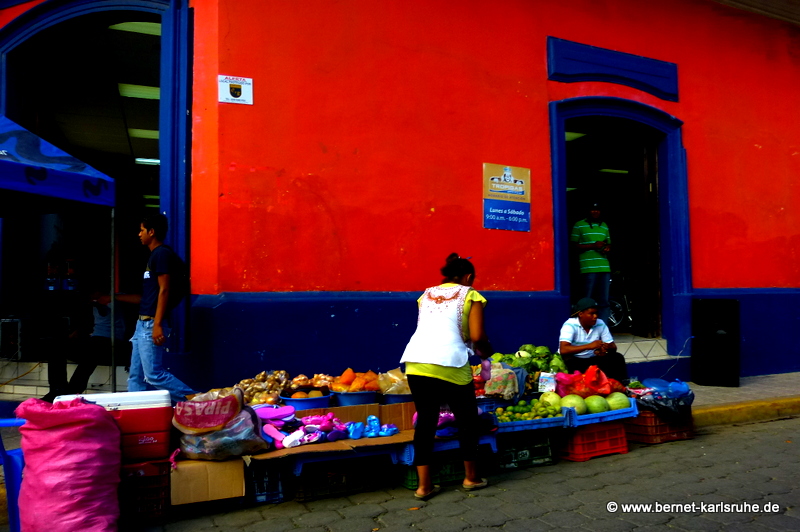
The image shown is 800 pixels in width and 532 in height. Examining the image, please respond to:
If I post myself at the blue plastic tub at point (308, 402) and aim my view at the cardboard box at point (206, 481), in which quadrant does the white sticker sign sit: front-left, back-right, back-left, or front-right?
back-right

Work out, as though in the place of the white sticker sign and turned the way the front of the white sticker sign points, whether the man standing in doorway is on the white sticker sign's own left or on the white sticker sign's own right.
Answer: on the white sticker sign's own left

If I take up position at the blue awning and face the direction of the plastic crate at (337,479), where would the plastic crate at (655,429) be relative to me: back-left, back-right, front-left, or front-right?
front-left

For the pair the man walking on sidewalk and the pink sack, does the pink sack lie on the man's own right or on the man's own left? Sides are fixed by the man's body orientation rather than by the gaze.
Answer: on the man's own left

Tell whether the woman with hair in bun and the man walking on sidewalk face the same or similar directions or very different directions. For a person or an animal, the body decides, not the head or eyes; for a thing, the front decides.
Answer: very different directions

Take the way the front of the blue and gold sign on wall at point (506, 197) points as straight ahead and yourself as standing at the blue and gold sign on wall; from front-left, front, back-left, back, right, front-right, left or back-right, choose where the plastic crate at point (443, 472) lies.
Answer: front

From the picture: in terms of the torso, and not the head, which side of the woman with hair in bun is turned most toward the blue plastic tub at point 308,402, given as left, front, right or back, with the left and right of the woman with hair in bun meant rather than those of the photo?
left

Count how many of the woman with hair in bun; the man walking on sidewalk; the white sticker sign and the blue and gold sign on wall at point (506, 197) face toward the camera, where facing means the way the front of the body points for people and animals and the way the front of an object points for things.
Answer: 2

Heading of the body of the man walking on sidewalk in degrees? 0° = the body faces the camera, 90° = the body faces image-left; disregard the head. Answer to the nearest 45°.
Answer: approximately 90°

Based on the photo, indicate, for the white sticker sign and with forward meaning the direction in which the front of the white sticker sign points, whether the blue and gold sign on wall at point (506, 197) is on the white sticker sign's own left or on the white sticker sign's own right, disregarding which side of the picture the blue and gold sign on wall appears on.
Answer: on the white sticker sign's own left

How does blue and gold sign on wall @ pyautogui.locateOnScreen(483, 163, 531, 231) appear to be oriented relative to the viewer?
toward the camera

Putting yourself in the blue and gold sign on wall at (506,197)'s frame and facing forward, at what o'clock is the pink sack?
The pink sack is roughly at 1 o'clock from the blue and gold sign on wall.

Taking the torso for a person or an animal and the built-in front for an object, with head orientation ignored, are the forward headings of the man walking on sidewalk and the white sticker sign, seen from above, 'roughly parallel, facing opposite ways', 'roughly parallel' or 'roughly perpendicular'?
roughly perpendicular

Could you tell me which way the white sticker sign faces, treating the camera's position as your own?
facing the viewer
